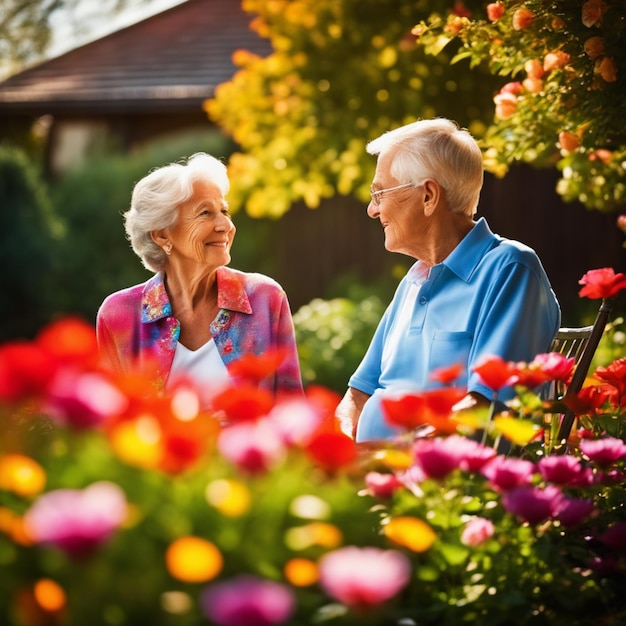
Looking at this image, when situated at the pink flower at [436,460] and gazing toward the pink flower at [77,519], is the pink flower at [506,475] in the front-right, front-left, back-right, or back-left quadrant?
back-left

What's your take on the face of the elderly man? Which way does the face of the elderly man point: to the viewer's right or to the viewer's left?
to the viewer's left

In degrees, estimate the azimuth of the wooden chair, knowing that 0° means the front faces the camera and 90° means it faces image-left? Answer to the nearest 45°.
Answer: approximately 45°

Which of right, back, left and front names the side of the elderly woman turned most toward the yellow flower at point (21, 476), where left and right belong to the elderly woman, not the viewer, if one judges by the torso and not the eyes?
front

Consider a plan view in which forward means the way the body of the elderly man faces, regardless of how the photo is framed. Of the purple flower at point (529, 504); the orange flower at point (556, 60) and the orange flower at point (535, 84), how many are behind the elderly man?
2

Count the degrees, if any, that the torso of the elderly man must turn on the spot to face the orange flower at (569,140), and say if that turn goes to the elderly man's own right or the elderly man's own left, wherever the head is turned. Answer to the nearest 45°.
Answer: approximately 180°

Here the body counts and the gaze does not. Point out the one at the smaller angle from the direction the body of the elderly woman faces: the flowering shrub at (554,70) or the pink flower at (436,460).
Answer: the pink flower

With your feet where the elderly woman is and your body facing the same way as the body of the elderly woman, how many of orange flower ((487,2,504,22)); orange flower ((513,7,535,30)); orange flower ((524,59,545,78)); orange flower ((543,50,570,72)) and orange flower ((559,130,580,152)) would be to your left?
5

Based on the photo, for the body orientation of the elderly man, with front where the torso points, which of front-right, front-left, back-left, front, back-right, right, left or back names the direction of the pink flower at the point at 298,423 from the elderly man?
front-left

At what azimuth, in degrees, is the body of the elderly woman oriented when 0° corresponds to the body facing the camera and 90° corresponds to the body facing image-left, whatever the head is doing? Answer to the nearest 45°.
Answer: approximately 0°

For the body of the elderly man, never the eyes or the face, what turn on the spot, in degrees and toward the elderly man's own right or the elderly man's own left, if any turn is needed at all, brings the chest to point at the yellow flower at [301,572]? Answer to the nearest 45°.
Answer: approximately 45° to the elderly man's own left
